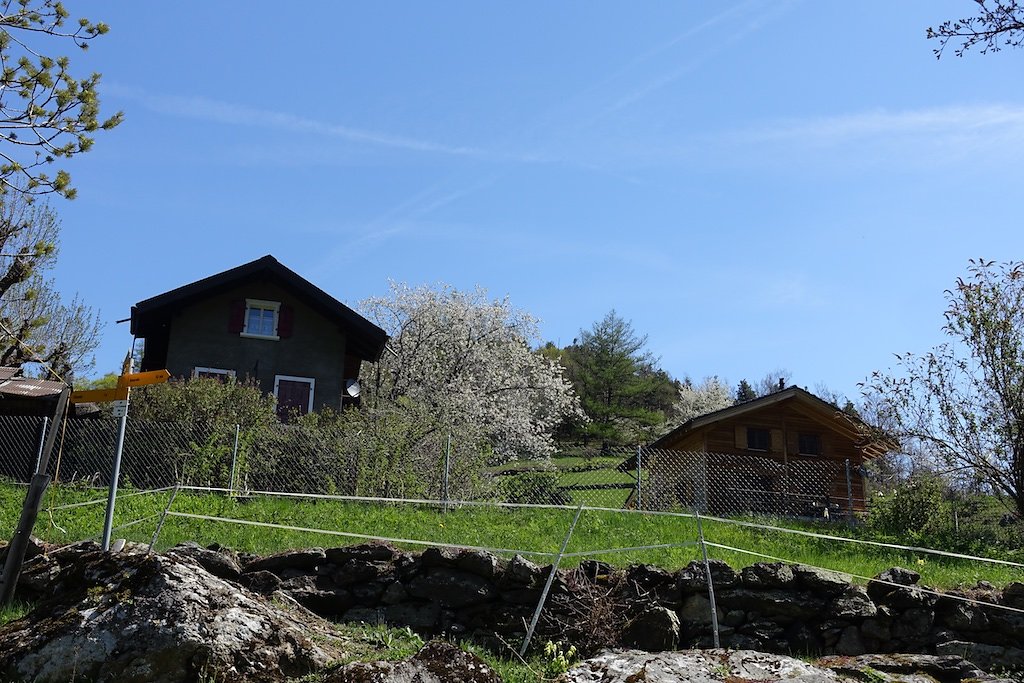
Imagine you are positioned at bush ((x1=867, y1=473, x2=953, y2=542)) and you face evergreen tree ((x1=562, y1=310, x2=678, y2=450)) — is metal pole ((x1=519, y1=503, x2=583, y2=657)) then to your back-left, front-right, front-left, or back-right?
back-left

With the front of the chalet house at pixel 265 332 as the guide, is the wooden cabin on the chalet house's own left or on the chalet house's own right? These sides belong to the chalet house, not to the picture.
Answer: on the chalet house's own left

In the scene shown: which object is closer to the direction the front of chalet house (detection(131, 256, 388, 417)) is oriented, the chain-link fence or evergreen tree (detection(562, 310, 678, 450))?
the chain-link fence

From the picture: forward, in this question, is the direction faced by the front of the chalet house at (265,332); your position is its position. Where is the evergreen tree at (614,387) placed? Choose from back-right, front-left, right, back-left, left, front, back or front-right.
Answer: back-left

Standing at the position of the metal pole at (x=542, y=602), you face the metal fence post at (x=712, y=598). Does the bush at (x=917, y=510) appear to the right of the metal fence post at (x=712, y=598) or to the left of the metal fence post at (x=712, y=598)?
left

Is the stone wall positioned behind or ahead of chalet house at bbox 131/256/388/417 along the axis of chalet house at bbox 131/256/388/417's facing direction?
ahead

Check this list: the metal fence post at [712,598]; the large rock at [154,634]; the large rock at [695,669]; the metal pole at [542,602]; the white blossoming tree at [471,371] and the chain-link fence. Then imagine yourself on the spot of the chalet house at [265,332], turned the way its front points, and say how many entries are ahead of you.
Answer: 5

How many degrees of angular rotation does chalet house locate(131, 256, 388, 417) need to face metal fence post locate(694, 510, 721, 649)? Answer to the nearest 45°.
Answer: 0° — it already faces it

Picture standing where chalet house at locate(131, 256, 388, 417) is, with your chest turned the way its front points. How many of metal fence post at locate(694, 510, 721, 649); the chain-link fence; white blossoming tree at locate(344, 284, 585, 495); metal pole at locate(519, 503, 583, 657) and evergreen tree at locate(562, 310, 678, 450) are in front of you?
3

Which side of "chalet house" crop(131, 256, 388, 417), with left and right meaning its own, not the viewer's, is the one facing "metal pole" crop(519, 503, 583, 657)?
front

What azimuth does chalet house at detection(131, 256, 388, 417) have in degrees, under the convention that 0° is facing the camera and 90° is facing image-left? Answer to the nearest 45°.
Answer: approximately 0°

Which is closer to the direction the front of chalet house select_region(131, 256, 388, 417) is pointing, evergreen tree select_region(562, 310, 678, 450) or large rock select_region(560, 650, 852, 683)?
the large rock
